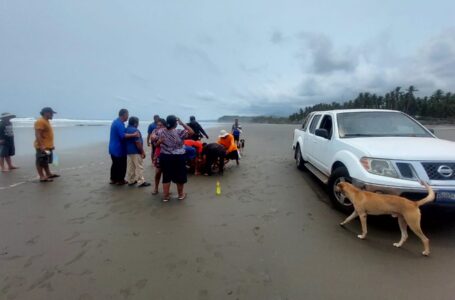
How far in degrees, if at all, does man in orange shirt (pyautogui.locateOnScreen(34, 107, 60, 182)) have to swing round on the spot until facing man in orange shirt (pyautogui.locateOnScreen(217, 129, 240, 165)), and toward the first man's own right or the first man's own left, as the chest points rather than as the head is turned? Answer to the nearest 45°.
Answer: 0° — they already face them

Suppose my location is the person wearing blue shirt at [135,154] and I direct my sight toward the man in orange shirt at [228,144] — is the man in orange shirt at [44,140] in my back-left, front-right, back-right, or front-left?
back-left

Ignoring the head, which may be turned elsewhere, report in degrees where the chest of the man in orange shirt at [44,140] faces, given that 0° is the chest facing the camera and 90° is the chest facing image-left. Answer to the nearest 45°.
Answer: approximately 270°

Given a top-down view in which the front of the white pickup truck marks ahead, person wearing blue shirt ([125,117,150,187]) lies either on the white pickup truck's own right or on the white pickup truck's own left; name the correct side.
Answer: on the white pickup truck's own right

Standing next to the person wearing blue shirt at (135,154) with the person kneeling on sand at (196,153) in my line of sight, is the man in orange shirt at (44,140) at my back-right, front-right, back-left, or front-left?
back-left

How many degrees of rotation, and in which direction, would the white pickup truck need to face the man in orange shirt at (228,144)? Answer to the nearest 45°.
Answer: approximately 180°

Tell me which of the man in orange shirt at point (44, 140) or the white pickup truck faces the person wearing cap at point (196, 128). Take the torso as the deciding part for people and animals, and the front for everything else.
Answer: the man in orange shirt

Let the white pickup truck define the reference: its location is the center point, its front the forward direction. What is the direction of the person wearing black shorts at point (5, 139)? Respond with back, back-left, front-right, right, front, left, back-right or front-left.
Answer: back-right

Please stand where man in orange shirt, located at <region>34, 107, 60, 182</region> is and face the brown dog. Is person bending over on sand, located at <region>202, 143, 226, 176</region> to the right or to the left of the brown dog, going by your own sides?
left

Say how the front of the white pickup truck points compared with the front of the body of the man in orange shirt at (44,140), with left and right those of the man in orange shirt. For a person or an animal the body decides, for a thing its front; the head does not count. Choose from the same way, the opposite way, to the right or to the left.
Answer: to the right

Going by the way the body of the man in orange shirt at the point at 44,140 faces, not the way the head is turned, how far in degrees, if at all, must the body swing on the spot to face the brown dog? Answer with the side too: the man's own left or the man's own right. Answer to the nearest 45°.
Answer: approximately 45° to the man's own right

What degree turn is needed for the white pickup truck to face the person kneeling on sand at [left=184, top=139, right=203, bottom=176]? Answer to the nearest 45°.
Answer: approximately 135° to its right

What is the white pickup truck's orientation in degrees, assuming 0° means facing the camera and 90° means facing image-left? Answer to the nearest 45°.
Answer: approximately 315°
